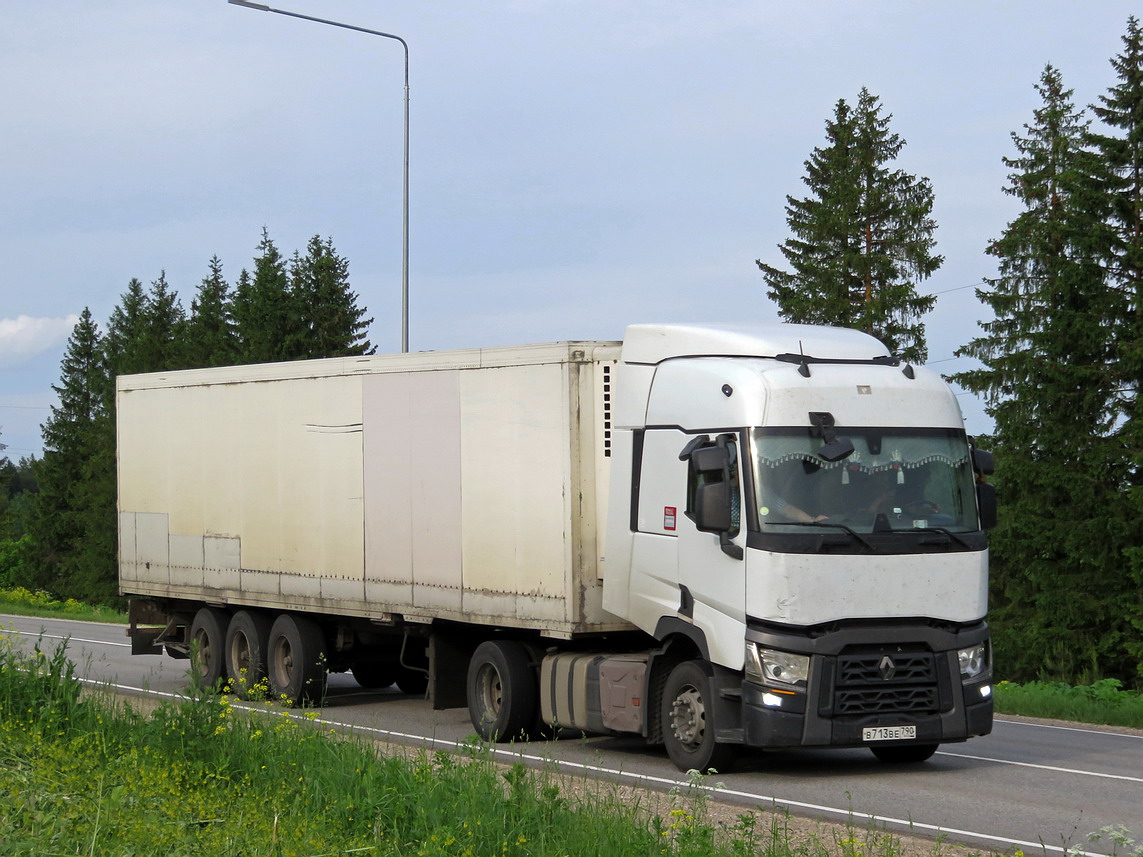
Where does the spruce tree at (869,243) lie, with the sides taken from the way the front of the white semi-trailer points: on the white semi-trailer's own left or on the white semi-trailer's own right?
on the white semi-trailer's own left

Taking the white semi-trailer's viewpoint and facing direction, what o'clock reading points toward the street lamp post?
The street lamp post is roughly at 7 o'clock from the white semi-trailer.

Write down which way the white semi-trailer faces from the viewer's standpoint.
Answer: facing the viewer and to the right of the viewer

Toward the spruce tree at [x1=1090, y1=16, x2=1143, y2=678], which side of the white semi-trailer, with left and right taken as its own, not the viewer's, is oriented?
left

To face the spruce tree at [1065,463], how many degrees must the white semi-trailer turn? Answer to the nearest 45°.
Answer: approximately 90° to its left

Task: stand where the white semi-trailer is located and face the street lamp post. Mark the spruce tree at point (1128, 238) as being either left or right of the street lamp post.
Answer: right
